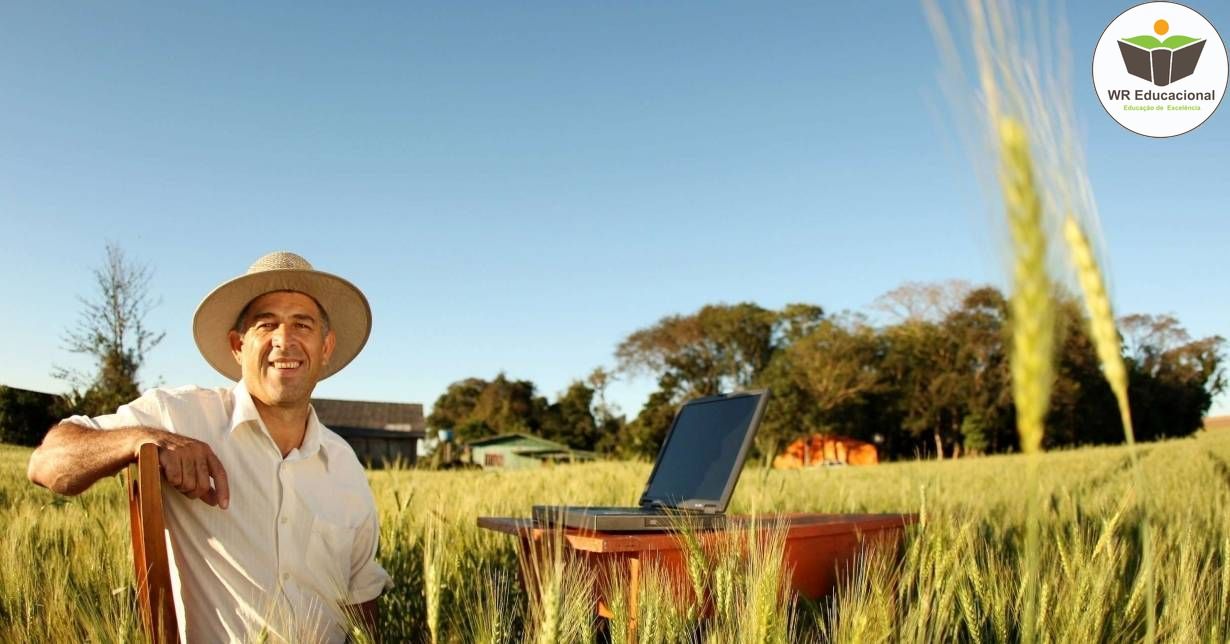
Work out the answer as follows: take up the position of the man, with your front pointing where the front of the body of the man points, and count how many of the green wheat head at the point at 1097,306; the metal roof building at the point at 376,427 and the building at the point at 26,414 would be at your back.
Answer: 2

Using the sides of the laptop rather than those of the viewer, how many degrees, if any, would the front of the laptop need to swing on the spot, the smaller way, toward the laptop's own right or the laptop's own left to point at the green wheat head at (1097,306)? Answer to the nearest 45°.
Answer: approximately 45° to the laptop's own left

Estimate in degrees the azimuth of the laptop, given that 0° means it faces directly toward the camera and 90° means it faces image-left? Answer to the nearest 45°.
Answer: approximately 45°

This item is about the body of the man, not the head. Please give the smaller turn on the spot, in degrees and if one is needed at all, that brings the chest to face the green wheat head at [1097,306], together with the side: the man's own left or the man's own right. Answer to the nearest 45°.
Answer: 0° — they already face it

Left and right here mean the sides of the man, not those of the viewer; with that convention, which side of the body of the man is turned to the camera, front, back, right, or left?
front

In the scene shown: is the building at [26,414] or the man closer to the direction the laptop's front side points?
the man

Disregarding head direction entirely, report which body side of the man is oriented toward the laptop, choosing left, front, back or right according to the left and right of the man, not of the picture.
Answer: left

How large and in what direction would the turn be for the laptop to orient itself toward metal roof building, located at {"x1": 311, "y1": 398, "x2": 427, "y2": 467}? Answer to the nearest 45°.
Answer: approximately 135° to its right

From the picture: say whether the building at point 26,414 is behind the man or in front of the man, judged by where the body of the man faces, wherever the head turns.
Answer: behind

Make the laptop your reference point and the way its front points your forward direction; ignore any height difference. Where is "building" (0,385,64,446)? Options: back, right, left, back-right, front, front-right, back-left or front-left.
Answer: right

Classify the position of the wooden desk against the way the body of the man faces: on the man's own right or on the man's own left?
on the man's own left

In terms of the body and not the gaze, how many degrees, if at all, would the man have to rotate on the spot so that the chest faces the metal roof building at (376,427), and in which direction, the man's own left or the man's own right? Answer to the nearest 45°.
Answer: approximately 180°

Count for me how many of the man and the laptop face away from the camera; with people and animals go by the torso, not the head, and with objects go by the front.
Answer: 0

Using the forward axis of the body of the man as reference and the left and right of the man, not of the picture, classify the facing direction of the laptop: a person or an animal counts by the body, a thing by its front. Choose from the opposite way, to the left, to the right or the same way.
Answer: to the right
